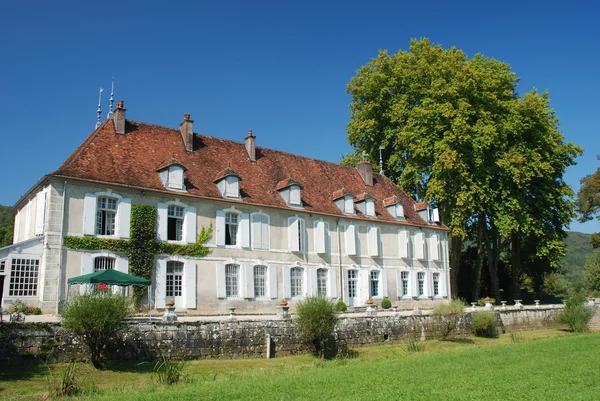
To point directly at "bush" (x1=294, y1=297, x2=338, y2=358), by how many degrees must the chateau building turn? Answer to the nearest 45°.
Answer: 0° — it already faces it

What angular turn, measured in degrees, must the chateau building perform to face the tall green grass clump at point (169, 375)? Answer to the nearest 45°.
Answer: approximately 45° to its right

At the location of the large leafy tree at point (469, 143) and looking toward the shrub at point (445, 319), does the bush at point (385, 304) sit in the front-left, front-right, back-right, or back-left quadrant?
front-right

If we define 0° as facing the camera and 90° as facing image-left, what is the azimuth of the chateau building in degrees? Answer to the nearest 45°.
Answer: approximately 315°

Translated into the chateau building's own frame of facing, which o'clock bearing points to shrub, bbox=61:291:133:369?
The shrub is roughly at 2 o'clock from the chateau building.

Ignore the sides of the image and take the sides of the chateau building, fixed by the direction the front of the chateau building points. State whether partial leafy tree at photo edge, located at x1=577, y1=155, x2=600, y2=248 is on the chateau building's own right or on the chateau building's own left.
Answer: on the chateau building's own left

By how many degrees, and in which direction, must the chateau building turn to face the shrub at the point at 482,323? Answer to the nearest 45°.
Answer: approximately 45° to its left

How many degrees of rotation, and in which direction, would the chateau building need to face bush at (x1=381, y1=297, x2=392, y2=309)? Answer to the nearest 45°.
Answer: approximately 90° to its left

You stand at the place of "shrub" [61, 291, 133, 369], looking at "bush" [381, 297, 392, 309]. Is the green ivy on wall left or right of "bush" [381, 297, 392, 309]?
left

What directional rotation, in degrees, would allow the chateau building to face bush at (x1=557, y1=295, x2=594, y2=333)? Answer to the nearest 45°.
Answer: approximately 45° to its left

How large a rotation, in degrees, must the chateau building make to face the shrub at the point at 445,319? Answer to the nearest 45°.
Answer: approximately 45° to its left
